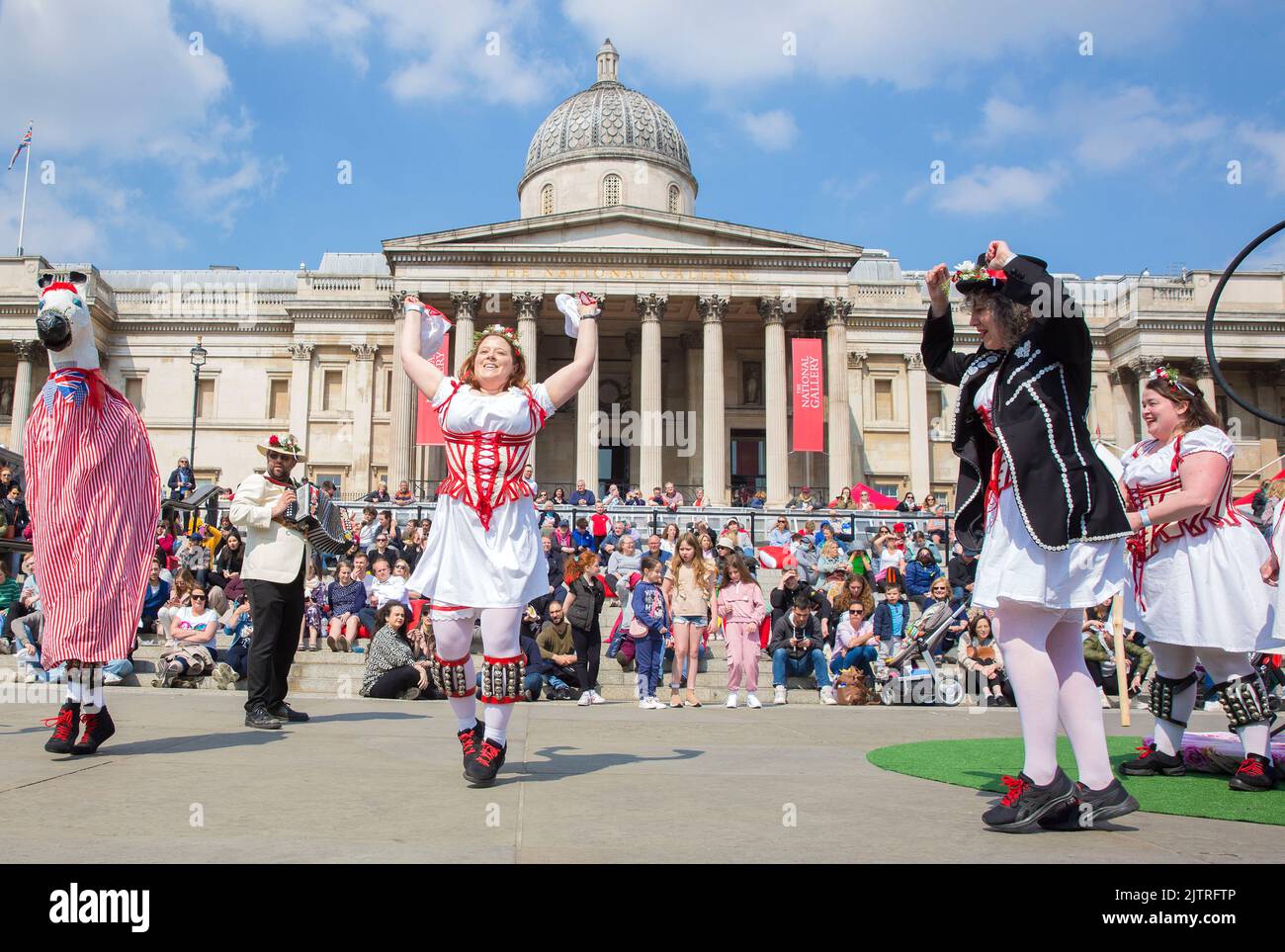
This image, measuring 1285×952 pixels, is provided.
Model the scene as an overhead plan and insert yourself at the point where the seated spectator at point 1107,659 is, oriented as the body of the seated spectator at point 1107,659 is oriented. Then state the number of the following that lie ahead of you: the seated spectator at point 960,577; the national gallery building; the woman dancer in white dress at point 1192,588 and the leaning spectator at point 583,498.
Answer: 1

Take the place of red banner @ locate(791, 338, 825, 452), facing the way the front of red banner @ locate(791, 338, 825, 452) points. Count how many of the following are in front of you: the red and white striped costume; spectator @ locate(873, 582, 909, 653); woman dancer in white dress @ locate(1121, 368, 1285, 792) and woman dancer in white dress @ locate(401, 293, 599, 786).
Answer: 4

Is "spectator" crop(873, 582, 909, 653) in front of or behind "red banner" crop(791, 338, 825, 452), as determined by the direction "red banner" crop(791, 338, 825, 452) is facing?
in front

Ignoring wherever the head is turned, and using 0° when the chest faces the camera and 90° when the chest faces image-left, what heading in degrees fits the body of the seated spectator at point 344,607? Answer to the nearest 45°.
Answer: approximately 0°

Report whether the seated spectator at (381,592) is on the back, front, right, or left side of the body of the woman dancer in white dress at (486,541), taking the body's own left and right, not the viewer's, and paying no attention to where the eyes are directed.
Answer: back

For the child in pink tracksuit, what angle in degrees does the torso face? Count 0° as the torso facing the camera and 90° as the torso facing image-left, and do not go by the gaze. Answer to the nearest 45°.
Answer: approximately 0°

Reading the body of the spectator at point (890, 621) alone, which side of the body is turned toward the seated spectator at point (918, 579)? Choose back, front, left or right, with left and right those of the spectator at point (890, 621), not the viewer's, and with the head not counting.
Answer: back

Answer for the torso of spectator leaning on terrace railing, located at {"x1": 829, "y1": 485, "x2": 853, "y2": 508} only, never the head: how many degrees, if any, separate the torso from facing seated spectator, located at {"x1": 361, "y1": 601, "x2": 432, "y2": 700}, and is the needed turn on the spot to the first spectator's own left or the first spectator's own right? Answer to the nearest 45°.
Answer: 0° — they already face them
